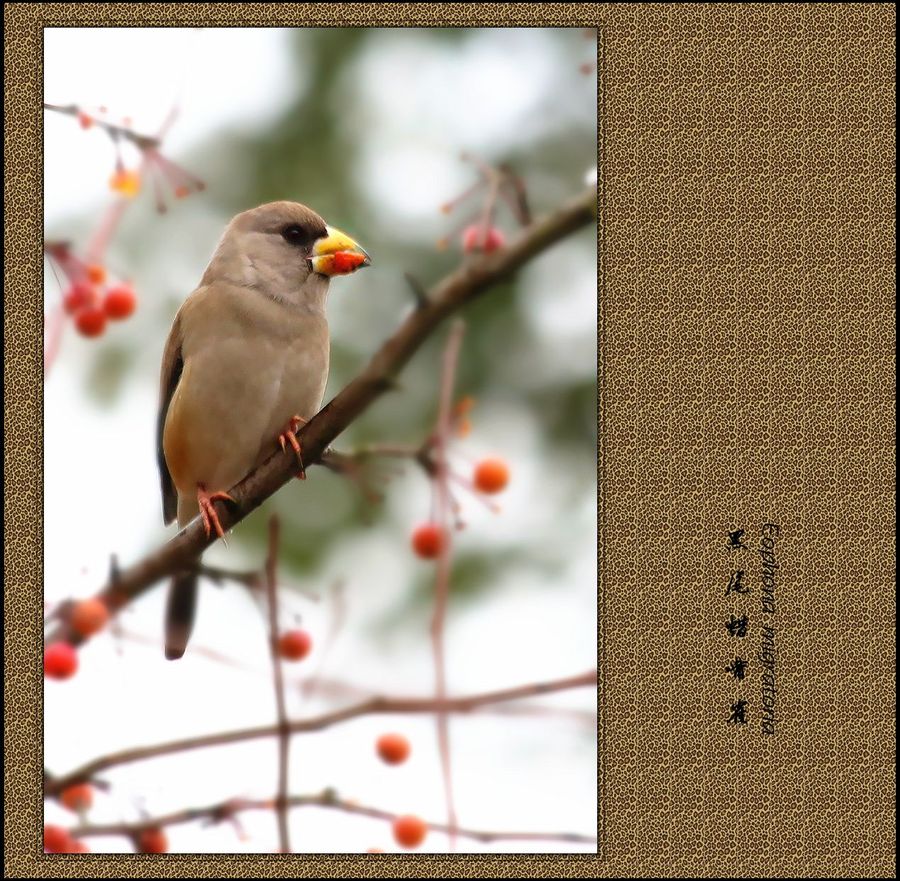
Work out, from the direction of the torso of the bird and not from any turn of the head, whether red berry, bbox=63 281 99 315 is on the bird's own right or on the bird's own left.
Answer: on the bird's own right

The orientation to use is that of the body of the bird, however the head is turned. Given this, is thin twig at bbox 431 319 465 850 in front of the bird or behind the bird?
in front

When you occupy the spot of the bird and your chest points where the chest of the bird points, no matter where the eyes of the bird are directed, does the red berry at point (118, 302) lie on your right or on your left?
on your right

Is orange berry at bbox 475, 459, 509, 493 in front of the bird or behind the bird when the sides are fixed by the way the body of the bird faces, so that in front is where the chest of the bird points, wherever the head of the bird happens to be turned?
in front

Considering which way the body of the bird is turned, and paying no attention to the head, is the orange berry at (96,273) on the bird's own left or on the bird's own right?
on the bird's own right

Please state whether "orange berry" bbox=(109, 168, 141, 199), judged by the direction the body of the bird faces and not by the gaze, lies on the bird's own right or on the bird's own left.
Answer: on the bird's own right
